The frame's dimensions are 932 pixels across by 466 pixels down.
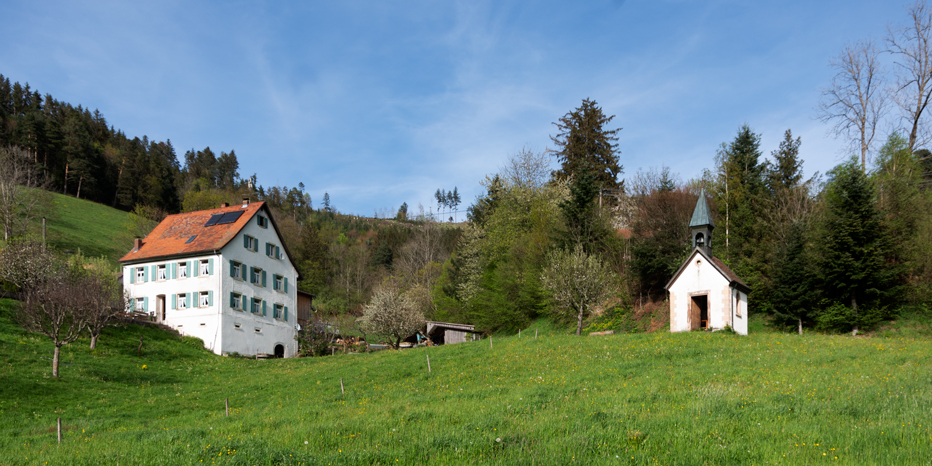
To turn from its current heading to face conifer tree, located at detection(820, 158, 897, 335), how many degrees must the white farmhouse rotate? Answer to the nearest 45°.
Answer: approximately 90° to its left

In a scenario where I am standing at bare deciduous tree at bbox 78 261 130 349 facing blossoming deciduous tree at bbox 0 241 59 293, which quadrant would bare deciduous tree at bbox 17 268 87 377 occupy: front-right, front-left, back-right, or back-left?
back-left

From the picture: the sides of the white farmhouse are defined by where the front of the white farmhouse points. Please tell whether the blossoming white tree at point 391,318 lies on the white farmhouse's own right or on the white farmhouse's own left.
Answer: on the white farmhouse's own left

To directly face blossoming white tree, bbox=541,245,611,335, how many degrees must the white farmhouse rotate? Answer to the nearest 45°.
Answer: approximately 90° to its left
